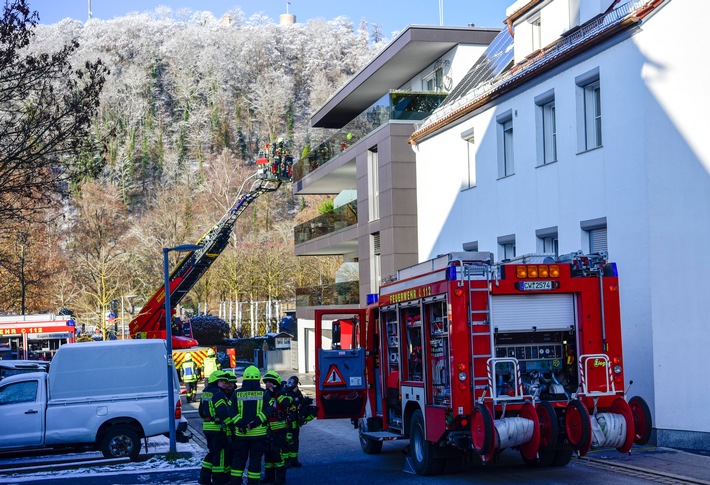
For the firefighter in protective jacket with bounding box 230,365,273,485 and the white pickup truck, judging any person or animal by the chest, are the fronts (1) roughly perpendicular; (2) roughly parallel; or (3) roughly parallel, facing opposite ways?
roughly perpendicular

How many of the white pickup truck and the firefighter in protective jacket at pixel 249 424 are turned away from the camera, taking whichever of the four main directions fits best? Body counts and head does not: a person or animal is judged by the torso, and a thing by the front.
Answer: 1

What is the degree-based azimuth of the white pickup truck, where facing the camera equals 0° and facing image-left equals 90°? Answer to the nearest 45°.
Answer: approximately 90°

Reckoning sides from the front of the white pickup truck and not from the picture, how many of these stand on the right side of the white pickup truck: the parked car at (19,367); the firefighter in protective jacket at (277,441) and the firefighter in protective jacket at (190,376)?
2

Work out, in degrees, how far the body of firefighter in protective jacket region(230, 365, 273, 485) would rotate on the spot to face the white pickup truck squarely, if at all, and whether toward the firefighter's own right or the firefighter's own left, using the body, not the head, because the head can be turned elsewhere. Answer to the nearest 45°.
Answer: approximately 45° to the firefighter's own left

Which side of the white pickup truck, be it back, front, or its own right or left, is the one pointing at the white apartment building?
back

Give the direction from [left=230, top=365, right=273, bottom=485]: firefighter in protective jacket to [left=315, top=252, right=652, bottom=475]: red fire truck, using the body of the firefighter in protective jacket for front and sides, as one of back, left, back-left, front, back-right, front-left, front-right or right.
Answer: right

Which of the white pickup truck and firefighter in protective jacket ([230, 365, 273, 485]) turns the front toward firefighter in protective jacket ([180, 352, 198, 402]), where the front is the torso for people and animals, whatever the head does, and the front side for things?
firefighter in protective jacket ([230, 365, 273, 485])

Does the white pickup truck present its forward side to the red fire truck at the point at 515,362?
no

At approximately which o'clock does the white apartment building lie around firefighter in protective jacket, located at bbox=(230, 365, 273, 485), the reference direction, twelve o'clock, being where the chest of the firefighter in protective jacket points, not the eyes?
The white apartment building is roughly at 2 o'clock from the firefighter in protective jacket.

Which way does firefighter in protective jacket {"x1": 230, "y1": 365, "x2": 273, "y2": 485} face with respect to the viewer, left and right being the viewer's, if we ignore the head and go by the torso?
facing away from the viewer

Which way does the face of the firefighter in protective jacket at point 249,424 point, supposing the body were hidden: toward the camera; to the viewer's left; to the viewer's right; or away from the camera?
away from the camera

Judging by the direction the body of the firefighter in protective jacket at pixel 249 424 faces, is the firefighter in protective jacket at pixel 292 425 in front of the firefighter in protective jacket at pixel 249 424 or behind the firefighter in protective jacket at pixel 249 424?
in front

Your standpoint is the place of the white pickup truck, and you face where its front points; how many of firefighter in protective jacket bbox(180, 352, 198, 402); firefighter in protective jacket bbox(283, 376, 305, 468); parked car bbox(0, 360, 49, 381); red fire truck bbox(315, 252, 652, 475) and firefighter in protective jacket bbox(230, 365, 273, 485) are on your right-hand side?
2

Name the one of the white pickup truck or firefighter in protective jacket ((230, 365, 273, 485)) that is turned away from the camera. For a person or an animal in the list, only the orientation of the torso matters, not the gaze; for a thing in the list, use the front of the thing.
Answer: the firefighter in protective jacket

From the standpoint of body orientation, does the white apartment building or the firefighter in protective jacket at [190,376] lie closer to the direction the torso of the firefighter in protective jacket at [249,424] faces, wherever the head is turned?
the firefighter in protective jacket

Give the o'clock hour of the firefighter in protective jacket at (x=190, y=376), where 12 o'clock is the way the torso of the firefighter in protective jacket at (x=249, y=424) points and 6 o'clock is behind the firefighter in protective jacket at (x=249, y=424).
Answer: the firefighter in protective jacket at (x=190, y=376) is roughly at 12 o'clock from the firefighter in protective jacket at (x=249, y=424).
